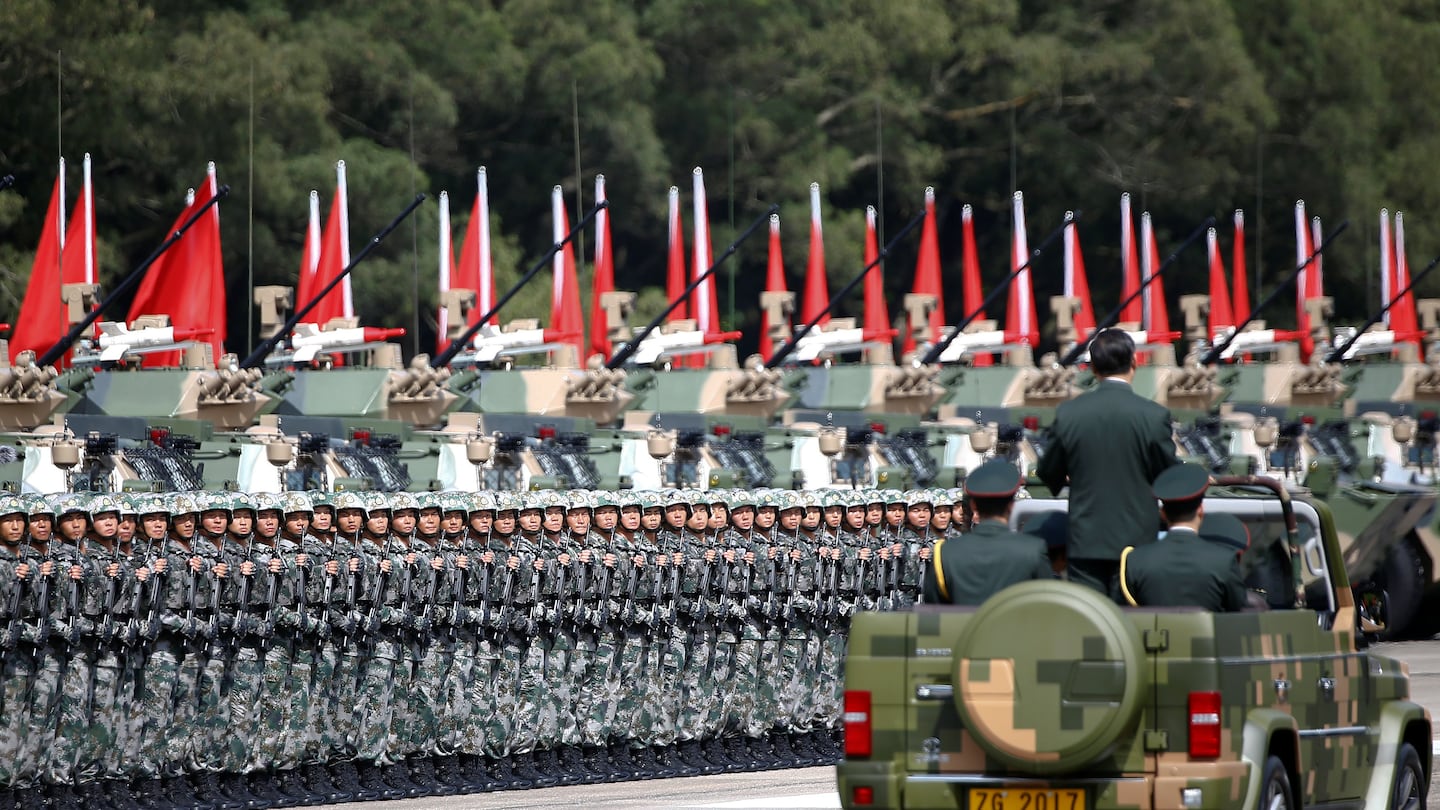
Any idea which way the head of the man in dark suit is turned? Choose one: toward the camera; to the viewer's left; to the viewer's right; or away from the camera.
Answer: away from the camera

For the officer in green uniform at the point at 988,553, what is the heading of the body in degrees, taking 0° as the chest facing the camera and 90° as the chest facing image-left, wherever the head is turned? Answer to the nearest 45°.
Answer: approximately 180°

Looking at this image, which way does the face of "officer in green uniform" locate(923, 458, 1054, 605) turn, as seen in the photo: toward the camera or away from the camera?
away from the camera

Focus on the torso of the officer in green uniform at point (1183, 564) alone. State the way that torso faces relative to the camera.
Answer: away from the camera

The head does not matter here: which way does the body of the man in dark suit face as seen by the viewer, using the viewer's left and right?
facing away from the viewer

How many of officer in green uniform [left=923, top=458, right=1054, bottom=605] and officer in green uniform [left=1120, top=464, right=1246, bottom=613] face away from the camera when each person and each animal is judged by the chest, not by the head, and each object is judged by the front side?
2
